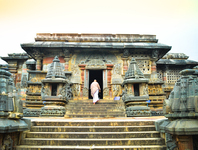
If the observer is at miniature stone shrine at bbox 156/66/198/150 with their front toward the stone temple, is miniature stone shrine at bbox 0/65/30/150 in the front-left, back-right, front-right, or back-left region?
front-left

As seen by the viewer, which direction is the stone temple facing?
toward the camera

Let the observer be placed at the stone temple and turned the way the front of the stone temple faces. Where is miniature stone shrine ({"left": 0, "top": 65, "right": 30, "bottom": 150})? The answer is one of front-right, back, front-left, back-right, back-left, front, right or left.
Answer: front

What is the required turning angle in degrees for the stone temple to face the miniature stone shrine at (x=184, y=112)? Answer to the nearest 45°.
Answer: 0° — it already faces it
